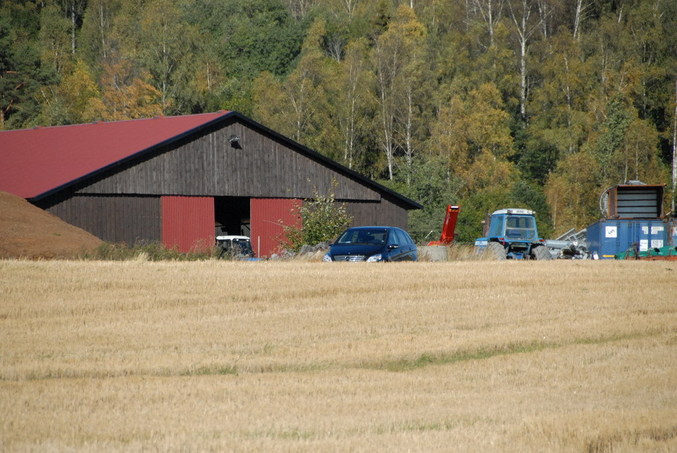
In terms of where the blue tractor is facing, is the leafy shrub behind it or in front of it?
in front

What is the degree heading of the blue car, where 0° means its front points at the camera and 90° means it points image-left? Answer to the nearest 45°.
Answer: approximately 45°

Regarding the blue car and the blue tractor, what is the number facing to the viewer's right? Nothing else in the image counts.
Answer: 0

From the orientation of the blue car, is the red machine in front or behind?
behind

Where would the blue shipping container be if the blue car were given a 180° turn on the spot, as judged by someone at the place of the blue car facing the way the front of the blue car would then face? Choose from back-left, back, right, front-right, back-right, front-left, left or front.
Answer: front

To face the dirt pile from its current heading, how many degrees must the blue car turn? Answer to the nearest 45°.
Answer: approximately 45° to its right
